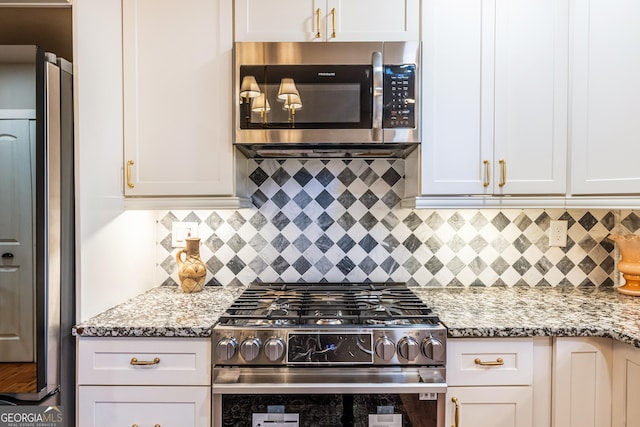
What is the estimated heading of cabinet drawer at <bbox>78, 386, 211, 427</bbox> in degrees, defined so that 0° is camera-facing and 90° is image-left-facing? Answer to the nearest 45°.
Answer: approximately 0°

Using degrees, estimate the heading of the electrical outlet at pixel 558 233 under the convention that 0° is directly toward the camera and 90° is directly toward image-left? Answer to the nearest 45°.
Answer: approximately 0°

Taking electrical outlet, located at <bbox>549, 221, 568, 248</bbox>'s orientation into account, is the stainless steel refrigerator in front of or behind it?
in front

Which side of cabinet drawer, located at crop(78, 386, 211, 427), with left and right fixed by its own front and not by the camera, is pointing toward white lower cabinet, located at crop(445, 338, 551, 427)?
left

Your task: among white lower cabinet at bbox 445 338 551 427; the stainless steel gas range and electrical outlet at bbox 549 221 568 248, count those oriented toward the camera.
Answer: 3
